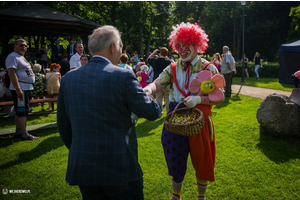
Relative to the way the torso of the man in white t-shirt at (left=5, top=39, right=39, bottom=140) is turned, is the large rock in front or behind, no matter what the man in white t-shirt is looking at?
in front

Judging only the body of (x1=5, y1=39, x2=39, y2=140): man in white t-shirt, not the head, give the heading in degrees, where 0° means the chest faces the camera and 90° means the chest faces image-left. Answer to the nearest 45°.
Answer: approximately 270°

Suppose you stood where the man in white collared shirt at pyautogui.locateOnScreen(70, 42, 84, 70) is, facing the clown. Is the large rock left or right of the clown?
left

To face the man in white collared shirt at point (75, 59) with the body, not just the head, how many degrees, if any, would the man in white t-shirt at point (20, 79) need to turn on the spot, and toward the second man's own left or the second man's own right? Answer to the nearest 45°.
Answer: approximately 45° to the second man's own left

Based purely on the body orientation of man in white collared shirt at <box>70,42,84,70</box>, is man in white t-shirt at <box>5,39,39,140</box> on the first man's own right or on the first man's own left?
on the first man's own right

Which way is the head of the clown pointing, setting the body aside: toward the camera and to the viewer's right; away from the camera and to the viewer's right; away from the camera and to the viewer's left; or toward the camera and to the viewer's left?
toward the camera and to the viewer's left

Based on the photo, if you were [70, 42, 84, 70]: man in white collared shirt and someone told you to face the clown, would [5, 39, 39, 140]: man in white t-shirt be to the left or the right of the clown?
right

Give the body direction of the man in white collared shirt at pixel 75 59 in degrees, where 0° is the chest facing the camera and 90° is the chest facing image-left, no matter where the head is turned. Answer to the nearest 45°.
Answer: approximately 315°

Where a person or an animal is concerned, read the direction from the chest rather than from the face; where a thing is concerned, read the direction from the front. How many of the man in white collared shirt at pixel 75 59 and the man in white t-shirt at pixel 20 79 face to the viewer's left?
0
